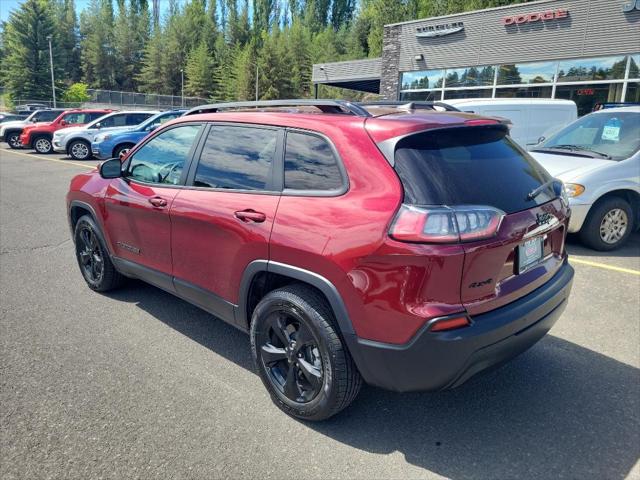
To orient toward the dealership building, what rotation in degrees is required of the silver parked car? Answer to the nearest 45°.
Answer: approximately 135° to its right

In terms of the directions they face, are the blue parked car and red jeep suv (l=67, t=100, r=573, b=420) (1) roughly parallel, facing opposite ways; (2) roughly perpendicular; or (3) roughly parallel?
roughly perpendicular

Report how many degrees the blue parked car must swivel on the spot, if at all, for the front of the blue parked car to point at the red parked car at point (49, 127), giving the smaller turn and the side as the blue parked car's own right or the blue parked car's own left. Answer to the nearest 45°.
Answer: approximately 90° to the blue parked car's own right

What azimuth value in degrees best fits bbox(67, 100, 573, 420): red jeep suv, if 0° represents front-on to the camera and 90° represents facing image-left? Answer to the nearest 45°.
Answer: approximately 135°

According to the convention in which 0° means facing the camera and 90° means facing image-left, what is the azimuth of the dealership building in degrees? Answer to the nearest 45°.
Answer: approximately 45°

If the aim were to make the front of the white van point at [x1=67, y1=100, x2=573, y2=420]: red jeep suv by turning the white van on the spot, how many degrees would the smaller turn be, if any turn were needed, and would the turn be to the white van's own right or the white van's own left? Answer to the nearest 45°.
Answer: approximately 90° to the white van's own left

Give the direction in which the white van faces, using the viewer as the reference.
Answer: facing to the left of the viewer

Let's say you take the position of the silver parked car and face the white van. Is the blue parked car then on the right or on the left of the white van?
left

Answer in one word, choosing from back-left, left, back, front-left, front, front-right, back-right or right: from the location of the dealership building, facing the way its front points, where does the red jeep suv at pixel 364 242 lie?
front-left

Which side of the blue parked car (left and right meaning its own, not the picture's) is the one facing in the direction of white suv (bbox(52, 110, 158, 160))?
right
